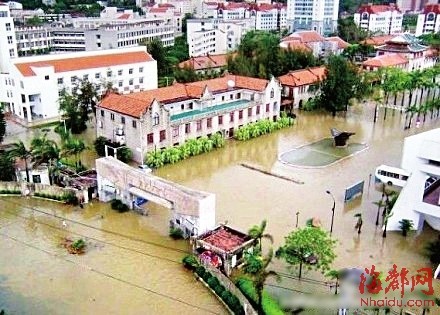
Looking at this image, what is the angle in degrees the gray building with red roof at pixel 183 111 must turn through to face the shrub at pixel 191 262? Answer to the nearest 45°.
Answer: approximately 45° to its right

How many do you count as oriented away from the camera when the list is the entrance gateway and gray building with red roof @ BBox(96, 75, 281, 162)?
0

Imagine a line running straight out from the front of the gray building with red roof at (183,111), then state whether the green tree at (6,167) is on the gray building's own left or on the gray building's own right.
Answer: on the gray building's own right

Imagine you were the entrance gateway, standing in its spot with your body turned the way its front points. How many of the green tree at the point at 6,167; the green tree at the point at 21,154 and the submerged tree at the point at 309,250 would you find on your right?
2

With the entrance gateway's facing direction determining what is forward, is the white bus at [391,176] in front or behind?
behind

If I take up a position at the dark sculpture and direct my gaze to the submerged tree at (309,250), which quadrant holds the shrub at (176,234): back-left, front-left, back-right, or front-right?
front-right

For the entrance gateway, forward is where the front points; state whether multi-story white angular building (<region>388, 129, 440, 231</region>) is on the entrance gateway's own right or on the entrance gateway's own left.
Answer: on the entrance gateway's own left

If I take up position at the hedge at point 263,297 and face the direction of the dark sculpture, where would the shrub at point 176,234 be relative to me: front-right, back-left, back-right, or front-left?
front-left

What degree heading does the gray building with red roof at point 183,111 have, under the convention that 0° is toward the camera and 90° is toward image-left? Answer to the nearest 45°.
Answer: approximately 315°

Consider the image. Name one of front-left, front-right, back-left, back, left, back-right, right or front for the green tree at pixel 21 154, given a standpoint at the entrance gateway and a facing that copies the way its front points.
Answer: right

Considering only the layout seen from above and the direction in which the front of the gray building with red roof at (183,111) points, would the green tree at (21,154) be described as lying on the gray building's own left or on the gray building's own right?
on the gray building's own right

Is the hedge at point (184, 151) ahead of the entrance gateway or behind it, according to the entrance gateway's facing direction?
behind

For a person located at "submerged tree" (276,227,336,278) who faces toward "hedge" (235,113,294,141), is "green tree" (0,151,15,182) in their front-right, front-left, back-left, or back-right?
front-left

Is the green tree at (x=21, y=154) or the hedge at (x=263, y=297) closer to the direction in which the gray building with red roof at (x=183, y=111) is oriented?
the hedge

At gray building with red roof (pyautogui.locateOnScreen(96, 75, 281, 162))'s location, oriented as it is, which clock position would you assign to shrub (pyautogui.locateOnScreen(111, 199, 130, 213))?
The shrub is roughly at 2 o'clock from the gray building with red roof.
